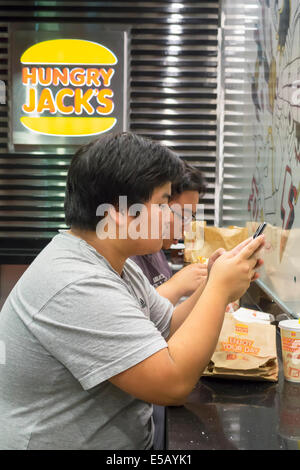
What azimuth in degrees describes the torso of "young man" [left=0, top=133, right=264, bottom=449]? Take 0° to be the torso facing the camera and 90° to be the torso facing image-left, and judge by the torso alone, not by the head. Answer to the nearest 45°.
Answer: approximately 270°

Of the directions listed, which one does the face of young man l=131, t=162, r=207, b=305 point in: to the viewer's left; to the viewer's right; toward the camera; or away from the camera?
to the viewer's right

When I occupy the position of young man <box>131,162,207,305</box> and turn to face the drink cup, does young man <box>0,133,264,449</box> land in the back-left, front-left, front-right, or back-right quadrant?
front-right

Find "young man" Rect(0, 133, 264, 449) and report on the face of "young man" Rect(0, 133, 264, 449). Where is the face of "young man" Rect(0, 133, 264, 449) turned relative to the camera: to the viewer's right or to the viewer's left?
to the viewer's right

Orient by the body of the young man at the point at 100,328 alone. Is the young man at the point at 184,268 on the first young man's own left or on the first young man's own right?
on the first young man's own left
